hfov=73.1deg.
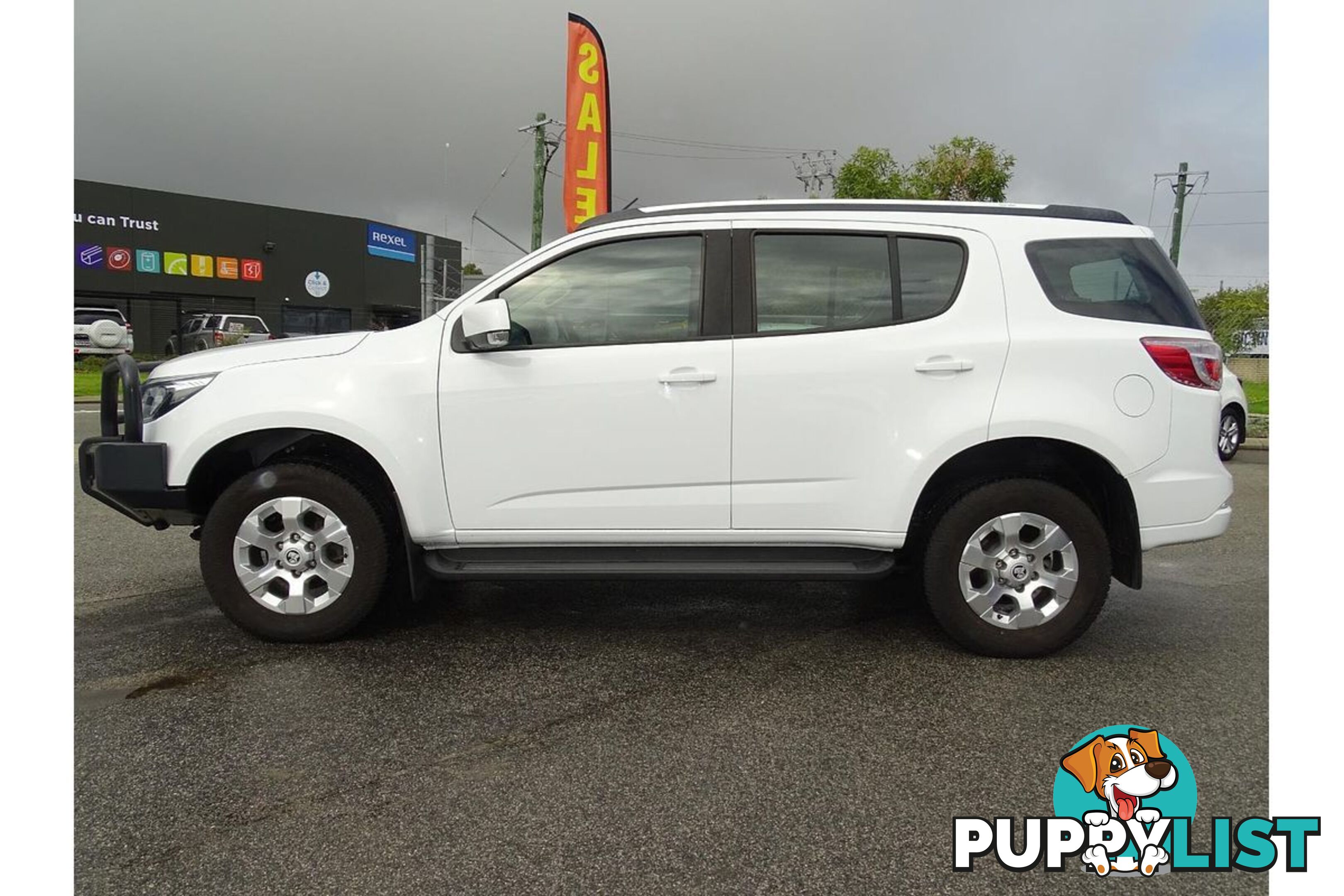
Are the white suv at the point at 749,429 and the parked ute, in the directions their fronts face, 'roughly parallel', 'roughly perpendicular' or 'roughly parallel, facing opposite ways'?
roughly parallel

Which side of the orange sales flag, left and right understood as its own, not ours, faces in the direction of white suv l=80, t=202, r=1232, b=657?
back

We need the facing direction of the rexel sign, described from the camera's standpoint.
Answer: facing the viewer and to the right of the viewer

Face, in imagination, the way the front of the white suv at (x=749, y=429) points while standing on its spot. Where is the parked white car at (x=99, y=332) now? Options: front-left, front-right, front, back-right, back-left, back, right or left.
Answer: front-right

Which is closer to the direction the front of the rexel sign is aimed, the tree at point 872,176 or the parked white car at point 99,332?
the tree

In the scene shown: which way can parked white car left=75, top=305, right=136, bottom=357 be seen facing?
away from the camera

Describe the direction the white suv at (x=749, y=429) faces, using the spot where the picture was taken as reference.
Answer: facing to the left of the viewer

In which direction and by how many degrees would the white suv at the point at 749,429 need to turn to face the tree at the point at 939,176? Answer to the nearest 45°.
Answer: approximately 90° to its right

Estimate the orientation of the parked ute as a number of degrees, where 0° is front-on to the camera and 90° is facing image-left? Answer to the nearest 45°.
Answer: approximately 135°

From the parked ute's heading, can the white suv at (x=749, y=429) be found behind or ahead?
behind

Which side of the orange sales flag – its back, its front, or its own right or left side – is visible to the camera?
back

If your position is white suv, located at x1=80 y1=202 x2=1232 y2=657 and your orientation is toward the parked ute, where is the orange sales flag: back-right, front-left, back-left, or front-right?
front-right
